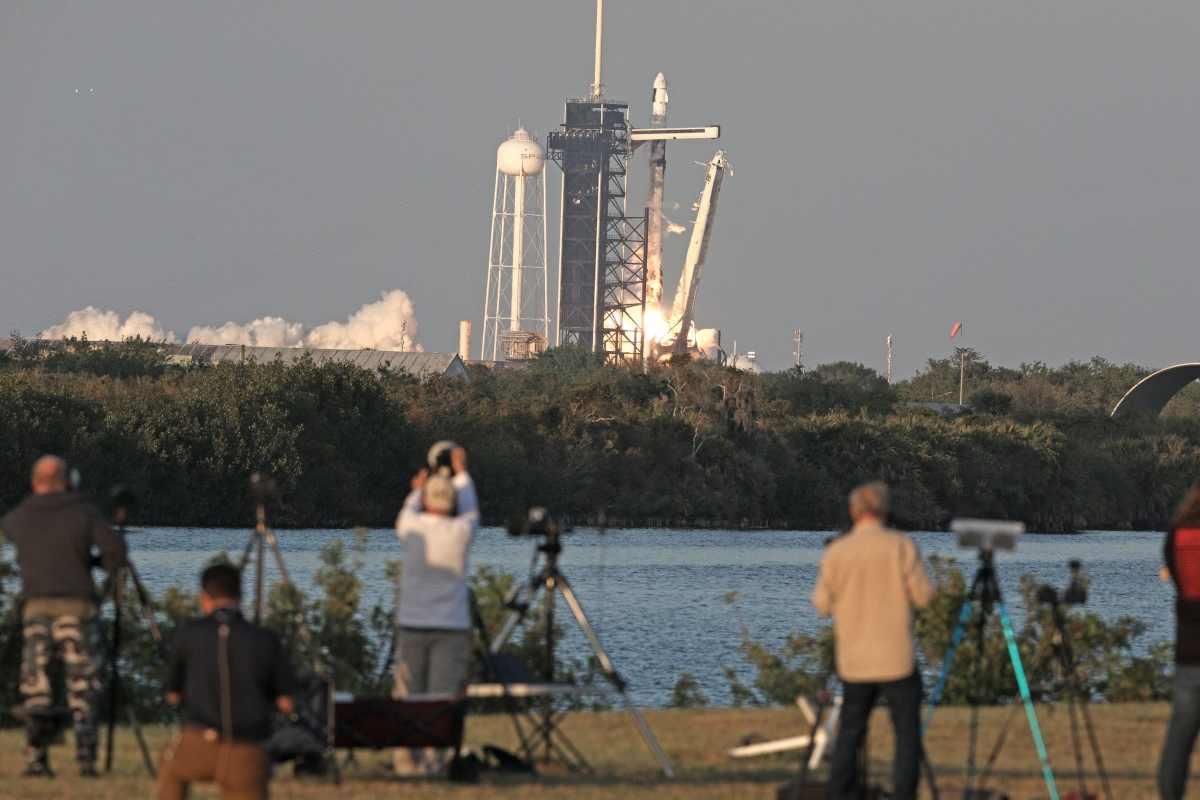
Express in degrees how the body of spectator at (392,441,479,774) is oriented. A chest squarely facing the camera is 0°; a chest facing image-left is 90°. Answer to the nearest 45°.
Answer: approximately 180°

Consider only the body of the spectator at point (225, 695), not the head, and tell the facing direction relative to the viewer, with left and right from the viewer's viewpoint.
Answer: facing away from the viewer

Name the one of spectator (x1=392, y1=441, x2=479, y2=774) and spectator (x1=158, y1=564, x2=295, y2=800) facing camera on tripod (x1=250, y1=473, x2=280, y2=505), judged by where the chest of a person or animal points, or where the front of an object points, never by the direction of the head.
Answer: spectator (x1=158, y1=564, x2=295, y2=800)

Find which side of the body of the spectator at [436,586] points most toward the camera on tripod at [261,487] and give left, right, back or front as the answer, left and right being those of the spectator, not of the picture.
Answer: left

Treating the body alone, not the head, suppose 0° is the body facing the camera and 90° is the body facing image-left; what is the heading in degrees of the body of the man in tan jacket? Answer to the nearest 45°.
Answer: approximately 180°

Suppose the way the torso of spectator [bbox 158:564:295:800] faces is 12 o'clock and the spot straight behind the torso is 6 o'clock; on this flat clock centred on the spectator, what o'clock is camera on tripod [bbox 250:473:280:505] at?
The camera on tripod is roughly at 12 o'clock from the spectator.

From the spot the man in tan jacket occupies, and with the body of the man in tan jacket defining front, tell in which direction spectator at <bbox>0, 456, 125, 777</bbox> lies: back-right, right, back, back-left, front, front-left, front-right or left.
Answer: left

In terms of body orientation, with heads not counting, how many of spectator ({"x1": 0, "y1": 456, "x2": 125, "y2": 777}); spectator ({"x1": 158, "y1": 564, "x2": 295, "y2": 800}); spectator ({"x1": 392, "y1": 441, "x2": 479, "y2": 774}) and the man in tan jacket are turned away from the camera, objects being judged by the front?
4

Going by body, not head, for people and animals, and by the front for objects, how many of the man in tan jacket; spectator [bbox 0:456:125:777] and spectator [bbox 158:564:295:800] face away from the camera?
3

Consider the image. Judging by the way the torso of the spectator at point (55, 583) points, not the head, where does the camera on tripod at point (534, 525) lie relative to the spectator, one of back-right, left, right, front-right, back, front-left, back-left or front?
right

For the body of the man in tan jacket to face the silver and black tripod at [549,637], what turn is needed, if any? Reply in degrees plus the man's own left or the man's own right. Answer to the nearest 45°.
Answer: approximately 45° to the man's own left

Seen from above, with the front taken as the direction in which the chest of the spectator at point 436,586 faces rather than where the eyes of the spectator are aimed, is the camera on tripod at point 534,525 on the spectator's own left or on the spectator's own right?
on the spectator's own right

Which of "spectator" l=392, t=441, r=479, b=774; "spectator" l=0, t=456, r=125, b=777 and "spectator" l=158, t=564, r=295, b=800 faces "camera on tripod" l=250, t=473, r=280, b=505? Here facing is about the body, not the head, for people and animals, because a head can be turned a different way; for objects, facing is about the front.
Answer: "spectator" l=158, t=564, r=295, b=800

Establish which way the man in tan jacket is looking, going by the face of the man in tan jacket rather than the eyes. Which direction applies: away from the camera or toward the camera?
away from the camera
